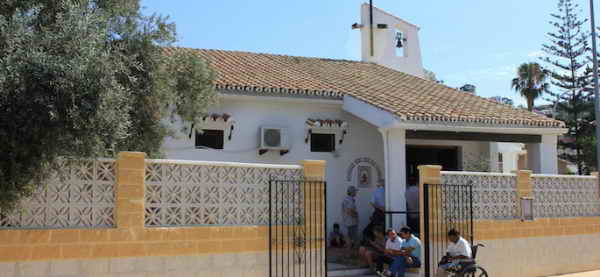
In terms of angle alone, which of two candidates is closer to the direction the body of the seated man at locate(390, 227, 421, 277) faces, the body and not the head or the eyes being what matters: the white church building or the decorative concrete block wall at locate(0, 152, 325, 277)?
the decorative concrete block wall

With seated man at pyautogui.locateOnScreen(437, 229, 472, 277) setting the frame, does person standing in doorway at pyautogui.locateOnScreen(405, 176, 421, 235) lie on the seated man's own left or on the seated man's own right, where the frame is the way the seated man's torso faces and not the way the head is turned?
on the seated man's own right

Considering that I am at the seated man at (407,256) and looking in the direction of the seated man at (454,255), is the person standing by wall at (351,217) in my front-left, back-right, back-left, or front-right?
back-left

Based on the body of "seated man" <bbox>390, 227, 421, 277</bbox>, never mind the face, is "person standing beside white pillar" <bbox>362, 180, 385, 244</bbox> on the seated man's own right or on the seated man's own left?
on the seated man's own right

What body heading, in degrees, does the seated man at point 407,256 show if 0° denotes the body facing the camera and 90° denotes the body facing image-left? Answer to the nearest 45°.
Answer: approximately 45°

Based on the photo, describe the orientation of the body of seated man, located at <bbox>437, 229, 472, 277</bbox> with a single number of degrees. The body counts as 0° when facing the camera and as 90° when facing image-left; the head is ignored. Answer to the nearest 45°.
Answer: approximately 90°
